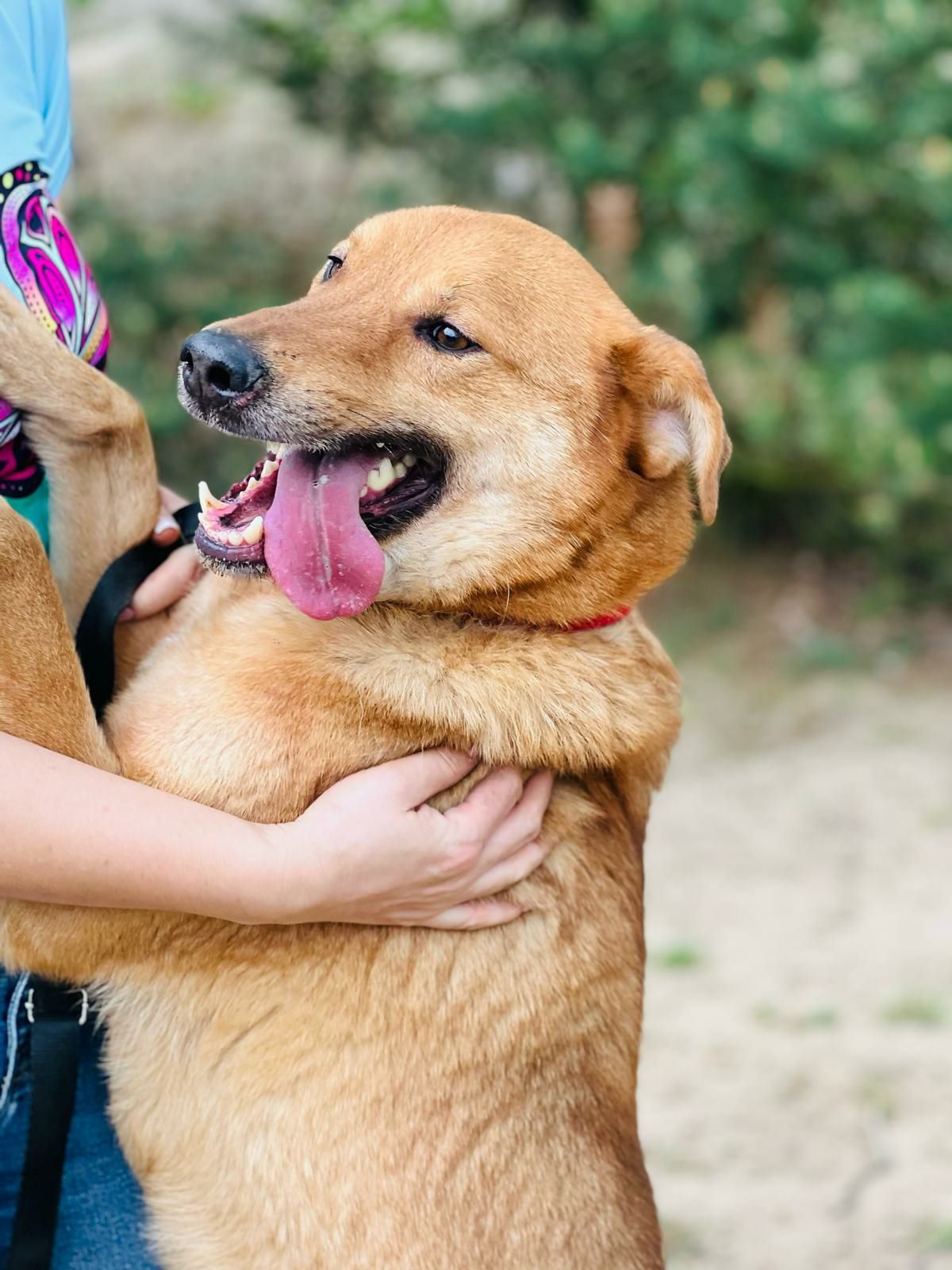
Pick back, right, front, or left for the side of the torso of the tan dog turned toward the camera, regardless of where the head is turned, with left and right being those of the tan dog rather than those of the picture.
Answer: left

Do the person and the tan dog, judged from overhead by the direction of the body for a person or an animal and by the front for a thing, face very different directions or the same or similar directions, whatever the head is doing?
very different directions

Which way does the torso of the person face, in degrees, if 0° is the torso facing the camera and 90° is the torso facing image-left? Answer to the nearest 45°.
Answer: approximately 270°
